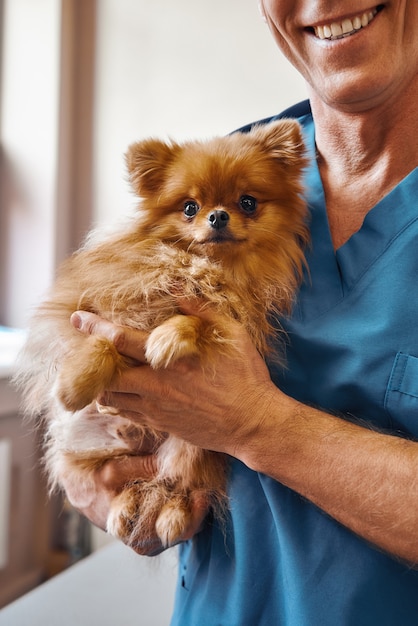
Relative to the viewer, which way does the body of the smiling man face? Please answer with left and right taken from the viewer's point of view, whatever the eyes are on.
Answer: facing the viewer and to the left of the viewer
